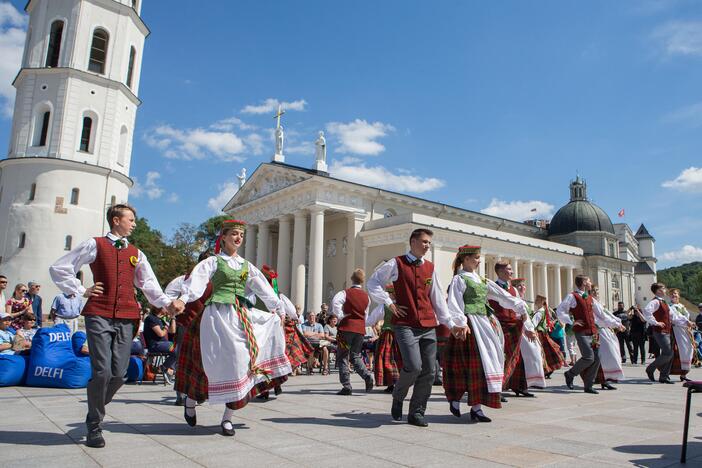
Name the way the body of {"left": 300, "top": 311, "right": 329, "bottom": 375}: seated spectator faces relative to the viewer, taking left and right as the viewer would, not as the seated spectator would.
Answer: facing the viewer

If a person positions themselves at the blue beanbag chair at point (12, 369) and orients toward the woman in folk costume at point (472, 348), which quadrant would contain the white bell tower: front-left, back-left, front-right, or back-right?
back-left

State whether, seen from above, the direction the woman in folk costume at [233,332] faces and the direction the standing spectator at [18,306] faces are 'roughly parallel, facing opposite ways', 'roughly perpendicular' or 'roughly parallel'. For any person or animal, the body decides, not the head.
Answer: roughly parallel

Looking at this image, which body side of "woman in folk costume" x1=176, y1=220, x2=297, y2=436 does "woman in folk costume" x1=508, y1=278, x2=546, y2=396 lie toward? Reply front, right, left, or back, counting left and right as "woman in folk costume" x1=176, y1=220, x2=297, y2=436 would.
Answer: left

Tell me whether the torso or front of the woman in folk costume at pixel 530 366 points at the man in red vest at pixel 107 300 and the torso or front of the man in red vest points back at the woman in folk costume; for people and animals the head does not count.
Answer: no

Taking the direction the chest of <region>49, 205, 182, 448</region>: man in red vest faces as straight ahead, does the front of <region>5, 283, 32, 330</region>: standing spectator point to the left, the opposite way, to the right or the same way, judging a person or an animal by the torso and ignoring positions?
the same way

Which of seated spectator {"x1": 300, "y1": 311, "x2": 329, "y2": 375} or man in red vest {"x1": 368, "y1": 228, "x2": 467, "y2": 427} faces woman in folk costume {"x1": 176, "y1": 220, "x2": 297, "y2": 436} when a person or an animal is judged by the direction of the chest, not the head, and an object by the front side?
the seated spectator

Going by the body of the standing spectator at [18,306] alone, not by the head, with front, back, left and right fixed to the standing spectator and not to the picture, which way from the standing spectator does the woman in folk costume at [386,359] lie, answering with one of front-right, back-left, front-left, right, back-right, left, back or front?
front

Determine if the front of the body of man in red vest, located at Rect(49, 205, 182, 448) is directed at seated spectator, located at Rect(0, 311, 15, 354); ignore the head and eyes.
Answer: no

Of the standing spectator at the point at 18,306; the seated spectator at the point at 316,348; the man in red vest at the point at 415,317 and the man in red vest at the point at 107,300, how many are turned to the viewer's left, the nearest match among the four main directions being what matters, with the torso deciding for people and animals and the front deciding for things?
0

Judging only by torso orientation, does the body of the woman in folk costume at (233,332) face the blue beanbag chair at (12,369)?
no

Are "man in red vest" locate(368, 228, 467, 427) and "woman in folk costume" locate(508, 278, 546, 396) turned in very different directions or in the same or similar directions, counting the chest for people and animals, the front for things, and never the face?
same or similar directions

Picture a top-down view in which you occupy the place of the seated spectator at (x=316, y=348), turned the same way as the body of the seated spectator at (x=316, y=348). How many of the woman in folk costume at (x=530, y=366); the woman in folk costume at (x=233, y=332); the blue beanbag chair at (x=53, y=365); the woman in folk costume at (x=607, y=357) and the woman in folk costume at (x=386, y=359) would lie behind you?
0

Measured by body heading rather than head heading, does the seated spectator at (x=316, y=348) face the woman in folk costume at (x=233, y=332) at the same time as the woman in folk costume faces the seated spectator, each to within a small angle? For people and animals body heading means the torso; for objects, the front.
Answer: no

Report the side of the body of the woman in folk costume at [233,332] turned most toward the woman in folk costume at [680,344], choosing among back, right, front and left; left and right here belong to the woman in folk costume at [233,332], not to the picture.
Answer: left

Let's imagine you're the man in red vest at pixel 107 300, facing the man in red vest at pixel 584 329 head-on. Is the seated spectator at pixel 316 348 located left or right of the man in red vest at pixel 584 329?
left
